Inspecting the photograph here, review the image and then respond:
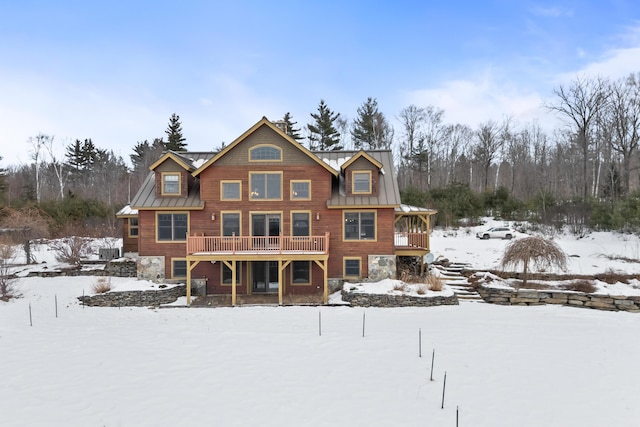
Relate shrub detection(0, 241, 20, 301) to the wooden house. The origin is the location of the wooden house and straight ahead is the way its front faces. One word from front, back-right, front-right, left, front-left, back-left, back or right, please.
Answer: right

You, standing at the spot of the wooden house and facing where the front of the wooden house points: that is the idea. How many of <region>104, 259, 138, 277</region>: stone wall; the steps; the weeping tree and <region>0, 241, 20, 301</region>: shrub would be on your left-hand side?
2

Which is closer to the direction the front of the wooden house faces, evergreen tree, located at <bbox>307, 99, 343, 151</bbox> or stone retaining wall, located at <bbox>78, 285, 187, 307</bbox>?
the stone retaining wall

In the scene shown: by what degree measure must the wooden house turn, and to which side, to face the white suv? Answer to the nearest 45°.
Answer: approximately 135° to its left

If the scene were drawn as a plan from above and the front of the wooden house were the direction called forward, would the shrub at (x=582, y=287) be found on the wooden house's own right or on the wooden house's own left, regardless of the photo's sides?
on the wooden house's own left

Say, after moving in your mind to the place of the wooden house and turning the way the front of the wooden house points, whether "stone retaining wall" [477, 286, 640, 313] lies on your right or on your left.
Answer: on your left

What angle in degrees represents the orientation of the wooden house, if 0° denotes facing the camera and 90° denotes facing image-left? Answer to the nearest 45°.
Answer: approximately 0°

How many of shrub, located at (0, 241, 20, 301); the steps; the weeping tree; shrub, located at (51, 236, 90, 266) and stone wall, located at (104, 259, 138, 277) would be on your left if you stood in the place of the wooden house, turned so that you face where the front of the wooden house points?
2

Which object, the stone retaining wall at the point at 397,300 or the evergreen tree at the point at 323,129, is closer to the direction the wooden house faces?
the stone retaining wall

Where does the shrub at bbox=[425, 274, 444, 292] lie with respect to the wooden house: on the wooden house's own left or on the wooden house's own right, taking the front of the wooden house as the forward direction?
on the wooden house's own left
